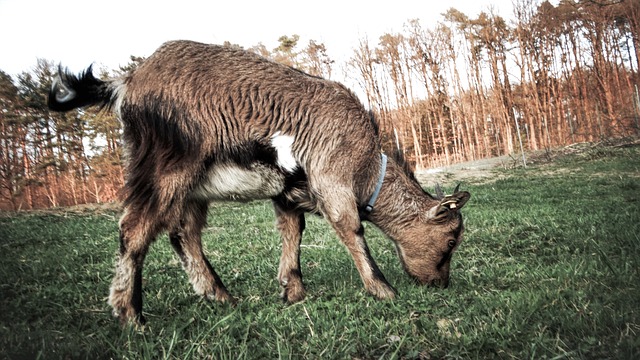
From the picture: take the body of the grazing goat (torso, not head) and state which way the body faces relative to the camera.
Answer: to the viewer's right
